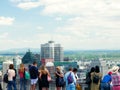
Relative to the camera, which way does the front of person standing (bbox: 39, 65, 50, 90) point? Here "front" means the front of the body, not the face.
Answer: away from the camera

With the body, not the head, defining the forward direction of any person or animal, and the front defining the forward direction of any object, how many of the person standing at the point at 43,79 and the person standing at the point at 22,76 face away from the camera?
2

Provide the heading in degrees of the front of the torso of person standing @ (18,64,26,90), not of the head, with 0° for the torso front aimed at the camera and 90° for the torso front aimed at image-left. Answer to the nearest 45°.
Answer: approximately 180°

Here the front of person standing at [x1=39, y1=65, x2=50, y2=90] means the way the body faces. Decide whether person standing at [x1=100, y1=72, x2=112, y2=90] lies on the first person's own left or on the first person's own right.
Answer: on the first person's own right

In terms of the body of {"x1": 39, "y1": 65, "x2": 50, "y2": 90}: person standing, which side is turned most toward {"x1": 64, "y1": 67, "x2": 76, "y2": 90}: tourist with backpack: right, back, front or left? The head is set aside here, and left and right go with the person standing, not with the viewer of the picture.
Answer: right

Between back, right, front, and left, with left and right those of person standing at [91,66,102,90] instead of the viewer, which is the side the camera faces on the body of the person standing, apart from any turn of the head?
back

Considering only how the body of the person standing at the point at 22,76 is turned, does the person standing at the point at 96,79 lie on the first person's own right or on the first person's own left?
on the first person's own right

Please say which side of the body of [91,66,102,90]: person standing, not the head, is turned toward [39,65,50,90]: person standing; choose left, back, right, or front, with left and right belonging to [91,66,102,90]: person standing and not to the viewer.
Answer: left

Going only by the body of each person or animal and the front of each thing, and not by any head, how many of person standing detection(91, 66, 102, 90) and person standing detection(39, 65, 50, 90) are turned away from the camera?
2

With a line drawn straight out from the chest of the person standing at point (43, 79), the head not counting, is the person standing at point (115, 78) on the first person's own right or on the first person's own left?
on the first person's own right

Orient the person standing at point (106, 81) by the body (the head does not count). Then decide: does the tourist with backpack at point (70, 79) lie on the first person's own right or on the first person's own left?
on the first person's own left
